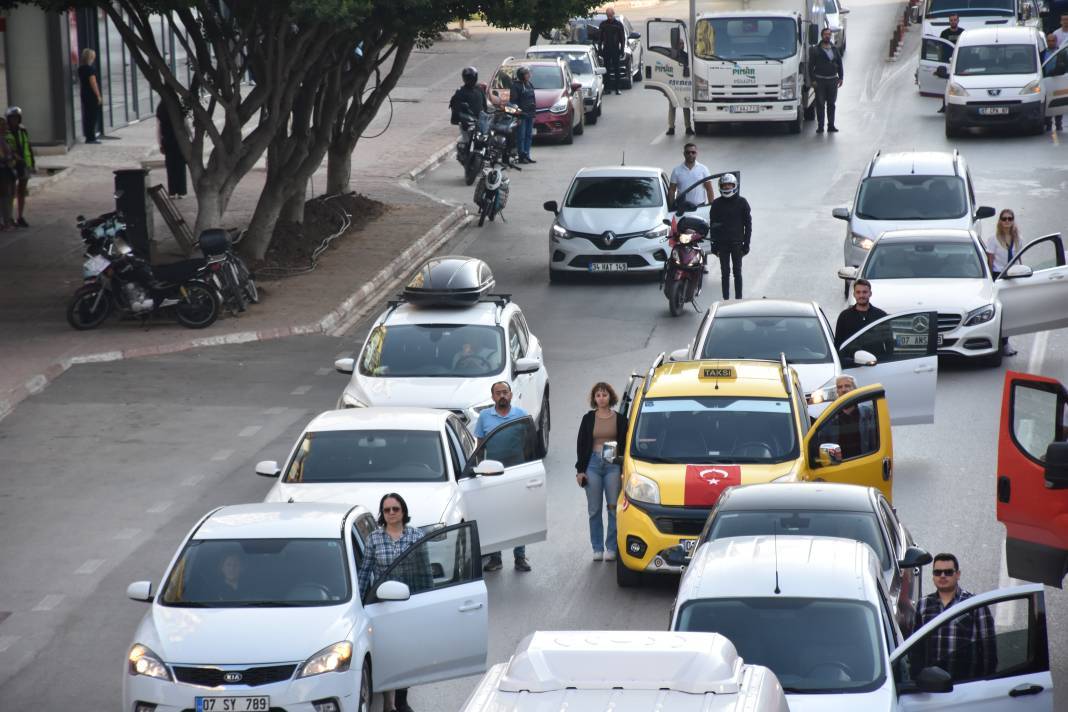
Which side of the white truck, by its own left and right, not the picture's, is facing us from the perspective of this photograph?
front

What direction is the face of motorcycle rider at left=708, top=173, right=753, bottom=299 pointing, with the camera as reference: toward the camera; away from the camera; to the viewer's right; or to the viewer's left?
toward the camera

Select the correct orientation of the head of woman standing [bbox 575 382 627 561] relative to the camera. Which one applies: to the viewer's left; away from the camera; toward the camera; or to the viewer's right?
toward the camera

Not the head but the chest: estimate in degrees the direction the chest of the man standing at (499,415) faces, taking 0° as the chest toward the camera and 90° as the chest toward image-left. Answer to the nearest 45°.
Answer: approximately 0°

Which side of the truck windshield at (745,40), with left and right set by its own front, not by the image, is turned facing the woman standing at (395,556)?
front

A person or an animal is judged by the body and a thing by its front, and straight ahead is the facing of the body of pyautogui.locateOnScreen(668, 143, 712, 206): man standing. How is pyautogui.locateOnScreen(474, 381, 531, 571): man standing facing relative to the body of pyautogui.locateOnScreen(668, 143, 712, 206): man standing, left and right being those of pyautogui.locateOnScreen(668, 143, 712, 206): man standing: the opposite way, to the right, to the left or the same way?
the same way

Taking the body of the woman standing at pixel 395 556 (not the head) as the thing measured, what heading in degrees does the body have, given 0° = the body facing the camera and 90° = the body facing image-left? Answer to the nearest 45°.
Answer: approximately 0°

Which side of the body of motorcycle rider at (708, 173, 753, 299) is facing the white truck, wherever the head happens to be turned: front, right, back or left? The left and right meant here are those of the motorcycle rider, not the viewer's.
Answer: back

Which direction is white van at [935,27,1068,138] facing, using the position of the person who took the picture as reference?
facing the viewer

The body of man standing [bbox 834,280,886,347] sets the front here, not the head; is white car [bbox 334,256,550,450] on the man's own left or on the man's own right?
on the man's own right

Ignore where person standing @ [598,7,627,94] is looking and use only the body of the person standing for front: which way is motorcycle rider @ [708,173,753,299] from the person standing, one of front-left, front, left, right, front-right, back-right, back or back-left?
front

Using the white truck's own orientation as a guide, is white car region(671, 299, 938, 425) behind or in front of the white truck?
in front

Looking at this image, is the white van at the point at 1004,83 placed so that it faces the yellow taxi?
yes

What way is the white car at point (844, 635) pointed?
toward the camera

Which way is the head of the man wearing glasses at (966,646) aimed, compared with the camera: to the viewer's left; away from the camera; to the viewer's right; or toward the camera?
toward the camera

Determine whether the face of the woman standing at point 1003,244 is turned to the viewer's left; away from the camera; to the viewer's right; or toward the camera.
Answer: toward the camera

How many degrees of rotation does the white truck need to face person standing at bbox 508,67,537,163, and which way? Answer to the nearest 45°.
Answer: approximately 90° to its right

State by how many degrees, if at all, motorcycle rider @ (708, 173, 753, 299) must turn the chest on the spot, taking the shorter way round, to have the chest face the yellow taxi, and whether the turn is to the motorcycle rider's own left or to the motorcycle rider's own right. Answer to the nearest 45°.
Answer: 0° — they already face it

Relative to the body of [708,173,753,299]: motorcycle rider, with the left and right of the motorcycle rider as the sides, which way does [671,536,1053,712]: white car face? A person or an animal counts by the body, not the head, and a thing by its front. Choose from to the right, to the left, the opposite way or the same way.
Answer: the same way

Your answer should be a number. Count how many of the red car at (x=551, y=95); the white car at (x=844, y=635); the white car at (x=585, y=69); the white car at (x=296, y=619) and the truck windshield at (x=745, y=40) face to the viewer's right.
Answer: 0
